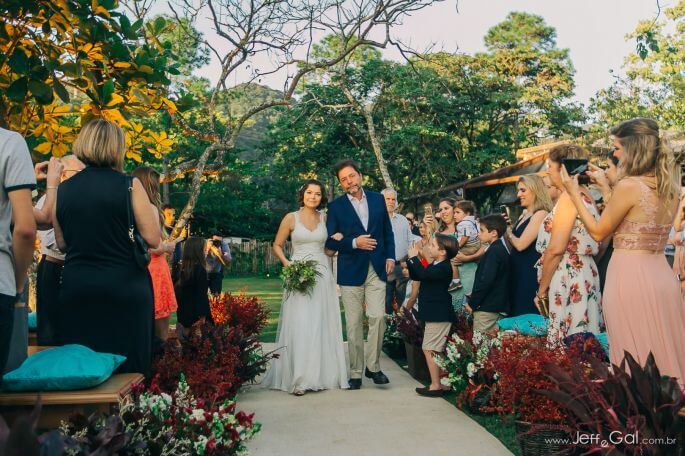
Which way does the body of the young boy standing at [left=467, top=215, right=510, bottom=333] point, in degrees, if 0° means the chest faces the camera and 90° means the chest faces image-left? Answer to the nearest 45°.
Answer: approximately 90°

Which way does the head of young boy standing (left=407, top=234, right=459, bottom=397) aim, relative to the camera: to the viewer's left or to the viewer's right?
to the viewer's left

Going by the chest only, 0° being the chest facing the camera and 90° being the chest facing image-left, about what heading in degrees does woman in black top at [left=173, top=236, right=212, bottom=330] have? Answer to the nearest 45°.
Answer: approximately 225°

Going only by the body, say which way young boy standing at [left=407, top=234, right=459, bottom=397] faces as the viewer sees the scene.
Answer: to the viewer's left

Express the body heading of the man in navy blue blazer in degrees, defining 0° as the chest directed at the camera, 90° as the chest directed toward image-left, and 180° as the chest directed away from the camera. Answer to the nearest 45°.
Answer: approximately 0°

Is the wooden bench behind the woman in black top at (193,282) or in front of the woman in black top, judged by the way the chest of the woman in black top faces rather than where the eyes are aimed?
behind

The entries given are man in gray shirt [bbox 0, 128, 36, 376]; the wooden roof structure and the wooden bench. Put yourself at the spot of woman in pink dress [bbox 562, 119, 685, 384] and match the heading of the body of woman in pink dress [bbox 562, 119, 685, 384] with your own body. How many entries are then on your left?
2

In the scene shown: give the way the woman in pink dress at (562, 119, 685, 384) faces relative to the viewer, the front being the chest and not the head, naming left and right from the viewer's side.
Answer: facing away from the viewer and to the left of the viewer
